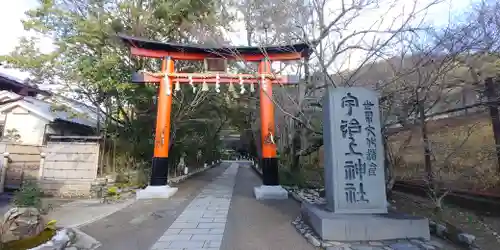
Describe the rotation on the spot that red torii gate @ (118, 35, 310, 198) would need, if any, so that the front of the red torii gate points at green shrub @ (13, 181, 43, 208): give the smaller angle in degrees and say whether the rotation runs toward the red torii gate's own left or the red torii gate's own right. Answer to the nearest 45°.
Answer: approximately 45° to the red torii gate's own right

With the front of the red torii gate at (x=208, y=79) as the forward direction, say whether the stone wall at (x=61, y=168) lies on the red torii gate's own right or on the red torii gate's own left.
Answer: on the red torii gate's own right

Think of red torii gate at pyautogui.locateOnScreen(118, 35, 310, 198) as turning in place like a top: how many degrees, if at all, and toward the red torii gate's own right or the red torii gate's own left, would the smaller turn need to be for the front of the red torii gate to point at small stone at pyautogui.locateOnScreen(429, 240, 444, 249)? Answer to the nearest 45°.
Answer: approximately 45° to the red torii gate's own left

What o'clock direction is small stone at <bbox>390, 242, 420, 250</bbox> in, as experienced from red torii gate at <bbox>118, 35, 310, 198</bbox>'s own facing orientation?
The small stone is roughly at 11 o'clock from the red torii gate.

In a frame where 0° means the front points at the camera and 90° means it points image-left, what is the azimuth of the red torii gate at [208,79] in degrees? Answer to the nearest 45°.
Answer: approximately 0°

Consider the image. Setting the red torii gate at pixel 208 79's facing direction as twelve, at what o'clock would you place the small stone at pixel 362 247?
The small stone is roughly at 11 o'clock from the red torii gate.

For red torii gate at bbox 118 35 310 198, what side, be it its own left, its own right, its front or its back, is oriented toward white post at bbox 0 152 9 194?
right

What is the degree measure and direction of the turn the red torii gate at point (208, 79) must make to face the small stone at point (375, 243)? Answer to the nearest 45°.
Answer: approximately 45° to its left
